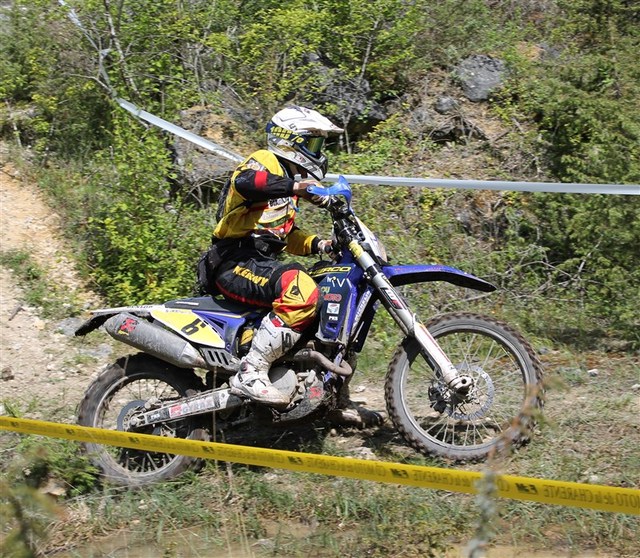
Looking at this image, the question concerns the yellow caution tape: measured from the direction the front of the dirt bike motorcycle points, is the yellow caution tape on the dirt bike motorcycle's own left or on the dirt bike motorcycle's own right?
on the dirt bike motorcycle's own right

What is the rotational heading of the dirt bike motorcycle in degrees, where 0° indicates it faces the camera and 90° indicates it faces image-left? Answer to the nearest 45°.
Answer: approximately 270°

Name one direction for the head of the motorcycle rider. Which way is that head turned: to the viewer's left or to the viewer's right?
to the viewer's right
